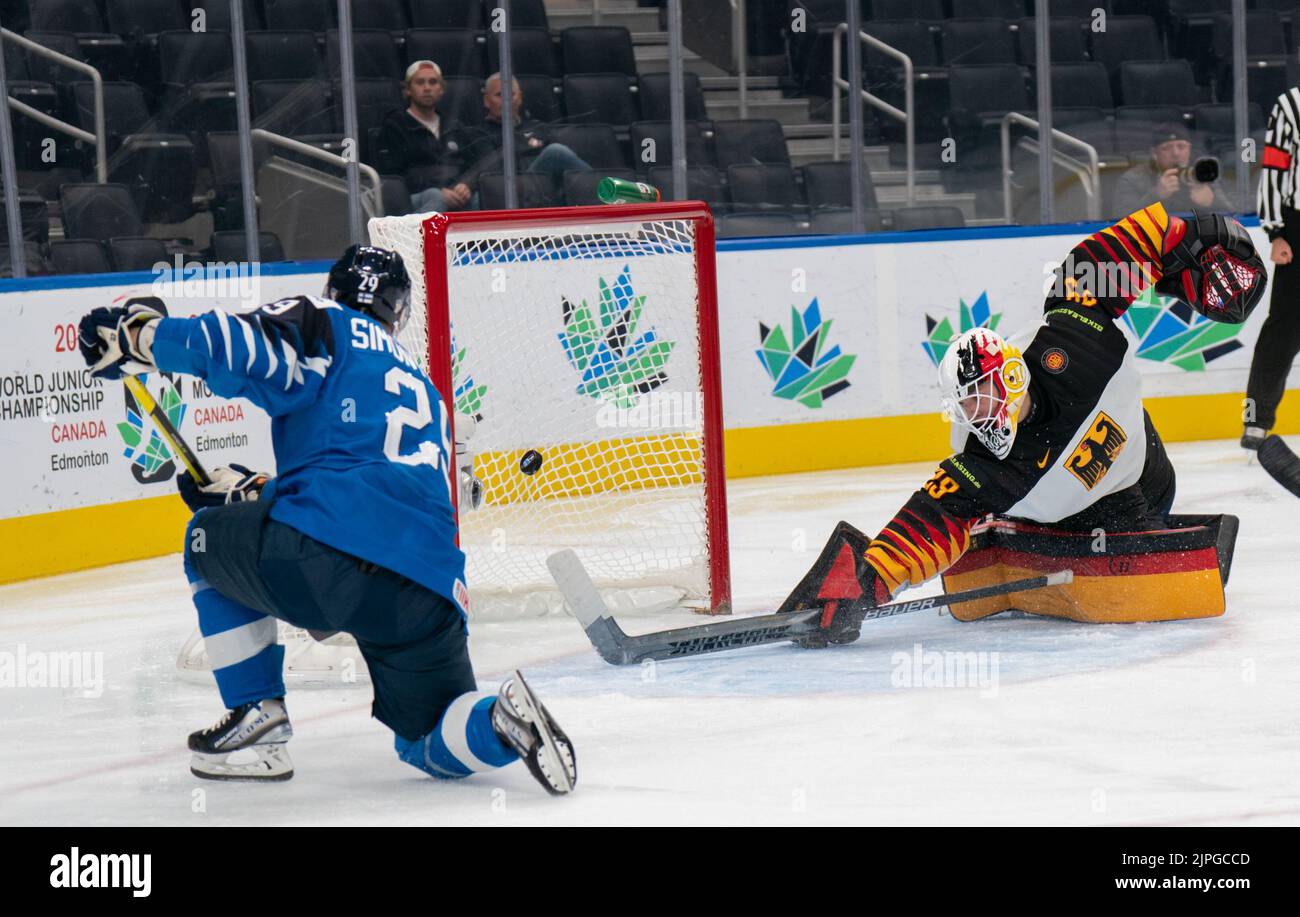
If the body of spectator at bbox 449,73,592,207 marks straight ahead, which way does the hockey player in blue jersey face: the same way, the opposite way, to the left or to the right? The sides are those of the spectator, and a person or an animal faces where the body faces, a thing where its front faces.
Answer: the opposite way

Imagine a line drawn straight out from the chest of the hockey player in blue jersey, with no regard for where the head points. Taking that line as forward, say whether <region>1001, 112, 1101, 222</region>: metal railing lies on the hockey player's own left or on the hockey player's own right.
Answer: on the hockey player's own right

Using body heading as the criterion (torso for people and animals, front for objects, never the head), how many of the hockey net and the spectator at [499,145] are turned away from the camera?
0

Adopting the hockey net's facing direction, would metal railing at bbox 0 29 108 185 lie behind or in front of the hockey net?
behind

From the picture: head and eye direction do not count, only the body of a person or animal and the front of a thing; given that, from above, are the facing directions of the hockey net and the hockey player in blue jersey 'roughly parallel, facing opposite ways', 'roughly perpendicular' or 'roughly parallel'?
roughly parallel, facing opposite ways

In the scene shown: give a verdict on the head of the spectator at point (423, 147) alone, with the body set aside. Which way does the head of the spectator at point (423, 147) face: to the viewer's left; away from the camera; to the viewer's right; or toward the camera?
toward the camera

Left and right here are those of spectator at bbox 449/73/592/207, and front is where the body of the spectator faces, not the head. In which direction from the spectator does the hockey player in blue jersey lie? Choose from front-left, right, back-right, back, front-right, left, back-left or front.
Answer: front-right

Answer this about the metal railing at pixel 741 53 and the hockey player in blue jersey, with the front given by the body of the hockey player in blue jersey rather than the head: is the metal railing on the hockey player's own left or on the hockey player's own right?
on the hockey player's own right

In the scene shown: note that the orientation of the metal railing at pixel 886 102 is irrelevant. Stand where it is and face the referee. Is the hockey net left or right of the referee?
right

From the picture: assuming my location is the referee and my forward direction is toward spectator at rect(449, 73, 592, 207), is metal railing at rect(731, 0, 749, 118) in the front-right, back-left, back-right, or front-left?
front-right

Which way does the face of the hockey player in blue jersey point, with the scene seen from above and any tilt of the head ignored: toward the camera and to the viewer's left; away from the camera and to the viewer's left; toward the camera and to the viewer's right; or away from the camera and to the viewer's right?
away from the camera and to the viewer's right
